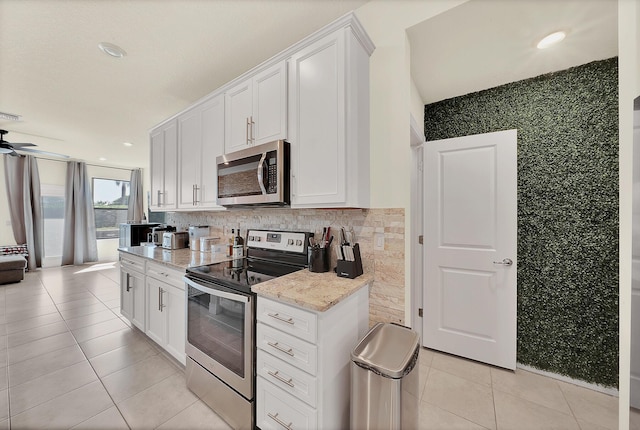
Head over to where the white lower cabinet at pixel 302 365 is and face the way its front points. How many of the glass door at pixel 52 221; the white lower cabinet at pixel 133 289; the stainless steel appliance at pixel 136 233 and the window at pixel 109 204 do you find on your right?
4

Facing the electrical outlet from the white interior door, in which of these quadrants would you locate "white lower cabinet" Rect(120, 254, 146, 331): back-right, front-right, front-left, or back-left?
front-right

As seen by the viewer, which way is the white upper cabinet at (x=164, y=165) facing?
to the viewer's left

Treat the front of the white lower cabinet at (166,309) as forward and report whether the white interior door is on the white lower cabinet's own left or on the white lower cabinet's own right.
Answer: on the white lower cabinet's own left

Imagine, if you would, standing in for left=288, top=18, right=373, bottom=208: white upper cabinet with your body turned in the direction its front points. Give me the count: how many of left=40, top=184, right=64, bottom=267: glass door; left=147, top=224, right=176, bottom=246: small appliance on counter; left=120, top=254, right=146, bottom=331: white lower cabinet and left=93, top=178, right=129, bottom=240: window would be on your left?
0

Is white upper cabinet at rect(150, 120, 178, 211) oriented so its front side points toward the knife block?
no

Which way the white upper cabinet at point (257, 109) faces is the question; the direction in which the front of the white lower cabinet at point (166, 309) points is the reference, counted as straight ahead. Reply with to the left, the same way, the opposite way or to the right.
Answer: the same way

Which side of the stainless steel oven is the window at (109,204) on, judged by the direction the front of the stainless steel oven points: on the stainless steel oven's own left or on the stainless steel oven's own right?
on the stainless steel oven's own right

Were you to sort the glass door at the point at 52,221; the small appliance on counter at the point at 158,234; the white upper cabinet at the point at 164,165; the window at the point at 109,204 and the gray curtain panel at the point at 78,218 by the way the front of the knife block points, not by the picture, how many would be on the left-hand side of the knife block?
0

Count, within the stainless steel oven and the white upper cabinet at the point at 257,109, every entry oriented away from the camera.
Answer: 0

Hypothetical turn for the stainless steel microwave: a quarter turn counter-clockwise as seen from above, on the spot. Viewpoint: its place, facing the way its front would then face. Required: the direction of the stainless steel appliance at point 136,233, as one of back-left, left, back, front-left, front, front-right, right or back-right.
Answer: back
